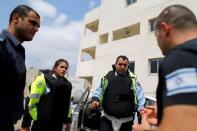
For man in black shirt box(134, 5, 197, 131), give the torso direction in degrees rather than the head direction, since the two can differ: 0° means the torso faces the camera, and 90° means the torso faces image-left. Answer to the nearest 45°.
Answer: approximately 135°

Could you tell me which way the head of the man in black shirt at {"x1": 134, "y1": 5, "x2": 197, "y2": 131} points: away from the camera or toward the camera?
away from the camera

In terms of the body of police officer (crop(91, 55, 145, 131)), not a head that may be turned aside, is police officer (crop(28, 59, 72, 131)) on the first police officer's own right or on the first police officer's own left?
on the first police officer's own right

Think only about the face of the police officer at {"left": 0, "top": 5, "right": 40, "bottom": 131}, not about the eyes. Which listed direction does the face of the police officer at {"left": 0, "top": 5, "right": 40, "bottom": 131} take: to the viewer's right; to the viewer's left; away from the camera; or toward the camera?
to the viewer's right

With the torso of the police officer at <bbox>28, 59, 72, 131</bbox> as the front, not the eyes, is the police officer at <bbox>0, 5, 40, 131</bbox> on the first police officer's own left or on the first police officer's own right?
on the first police officer's own right

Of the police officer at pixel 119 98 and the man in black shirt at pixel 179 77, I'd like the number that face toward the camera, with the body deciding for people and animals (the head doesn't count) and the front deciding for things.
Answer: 1

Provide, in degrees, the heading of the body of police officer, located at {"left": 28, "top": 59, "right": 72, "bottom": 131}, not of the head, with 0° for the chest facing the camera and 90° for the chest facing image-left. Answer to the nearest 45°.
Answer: approximately 315°

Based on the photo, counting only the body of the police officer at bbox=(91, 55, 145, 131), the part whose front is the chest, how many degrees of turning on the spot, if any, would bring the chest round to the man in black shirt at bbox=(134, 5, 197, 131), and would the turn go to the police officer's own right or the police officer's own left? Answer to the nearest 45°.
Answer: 0° — they already face them

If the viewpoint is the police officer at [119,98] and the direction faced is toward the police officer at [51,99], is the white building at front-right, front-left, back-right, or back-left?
back-right

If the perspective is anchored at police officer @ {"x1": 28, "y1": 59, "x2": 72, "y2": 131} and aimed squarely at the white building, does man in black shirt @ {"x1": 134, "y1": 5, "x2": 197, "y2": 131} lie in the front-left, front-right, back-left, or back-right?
back-right

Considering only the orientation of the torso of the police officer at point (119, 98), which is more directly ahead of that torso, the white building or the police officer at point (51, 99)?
the police officer

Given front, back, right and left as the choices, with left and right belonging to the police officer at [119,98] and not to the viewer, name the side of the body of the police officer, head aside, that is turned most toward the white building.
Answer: back
